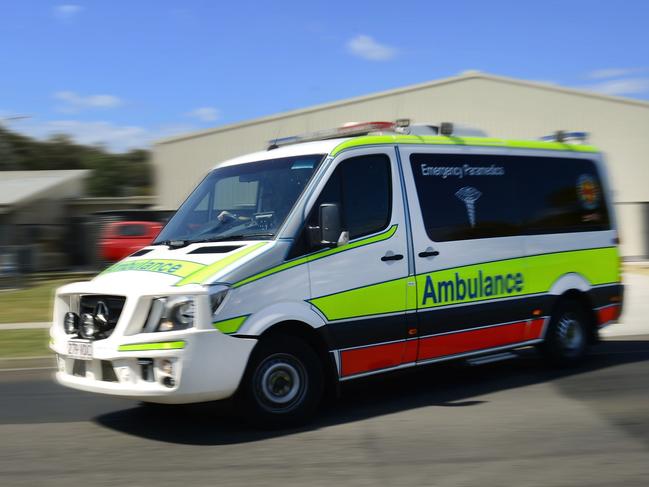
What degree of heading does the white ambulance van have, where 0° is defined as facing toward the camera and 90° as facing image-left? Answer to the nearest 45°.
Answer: approximately 45°

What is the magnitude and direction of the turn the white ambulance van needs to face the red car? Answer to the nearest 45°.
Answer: approximately 135° to its right

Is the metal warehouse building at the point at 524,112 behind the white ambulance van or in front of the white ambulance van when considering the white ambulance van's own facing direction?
behind
